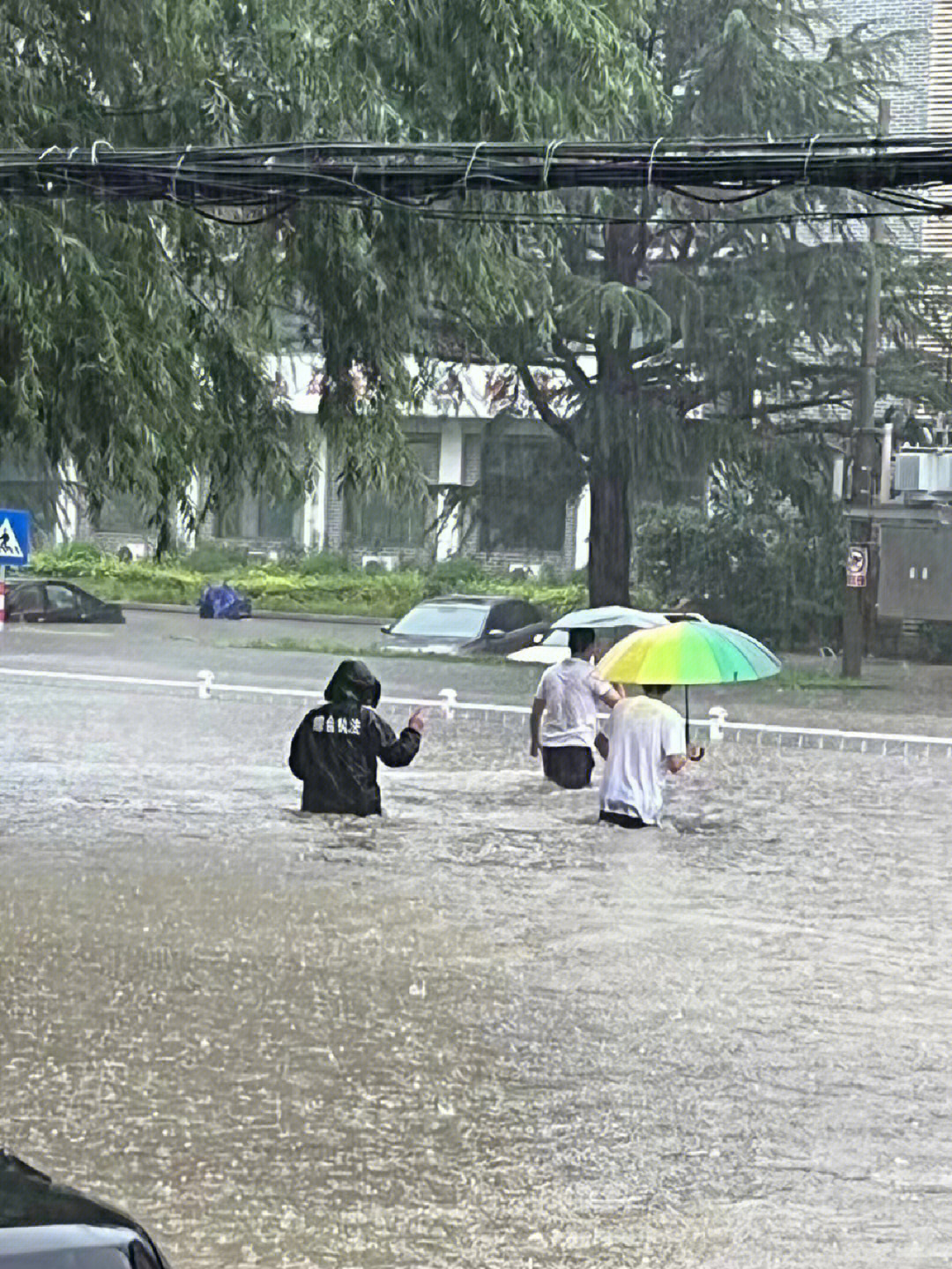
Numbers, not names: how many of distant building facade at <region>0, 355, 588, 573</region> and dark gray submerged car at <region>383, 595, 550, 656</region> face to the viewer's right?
0

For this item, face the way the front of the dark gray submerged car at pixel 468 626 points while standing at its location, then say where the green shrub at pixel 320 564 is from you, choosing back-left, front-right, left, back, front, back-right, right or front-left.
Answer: right

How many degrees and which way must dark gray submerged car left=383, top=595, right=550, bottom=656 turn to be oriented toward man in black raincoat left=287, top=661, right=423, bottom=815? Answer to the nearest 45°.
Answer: approximately 45° to its left

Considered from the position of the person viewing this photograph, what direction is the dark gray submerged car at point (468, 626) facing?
facing the viewer and to the left of the viewer

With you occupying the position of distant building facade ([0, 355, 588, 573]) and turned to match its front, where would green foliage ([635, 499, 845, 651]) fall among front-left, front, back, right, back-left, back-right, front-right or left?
left

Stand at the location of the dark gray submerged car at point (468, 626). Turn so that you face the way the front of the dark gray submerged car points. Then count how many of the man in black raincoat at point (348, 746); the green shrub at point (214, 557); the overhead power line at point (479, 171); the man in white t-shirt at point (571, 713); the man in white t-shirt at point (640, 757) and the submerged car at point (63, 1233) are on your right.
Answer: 1

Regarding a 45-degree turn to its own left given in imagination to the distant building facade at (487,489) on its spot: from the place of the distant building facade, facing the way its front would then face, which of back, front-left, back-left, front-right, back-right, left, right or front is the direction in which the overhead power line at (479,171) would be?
front-right

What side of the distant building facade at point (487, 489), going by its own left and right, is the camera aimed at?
front

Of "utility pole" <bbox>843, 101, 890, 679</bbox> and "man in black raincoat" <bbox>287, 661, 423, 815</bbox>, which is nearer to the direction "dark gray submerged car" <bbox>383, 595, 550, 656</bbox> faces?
the man in black raincoat

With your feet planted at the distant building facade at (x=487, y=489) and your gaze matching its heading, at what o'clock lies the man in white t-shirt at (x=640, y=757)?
The man in white t-shirt is roughly at 12 o'clock from the distant building facade.

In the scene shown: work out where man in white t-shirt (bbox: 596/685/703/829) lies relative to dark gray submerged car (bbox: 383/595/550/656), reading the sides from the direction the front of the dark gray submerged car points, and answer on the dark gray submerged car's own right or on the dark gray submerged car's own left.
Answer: on the dark gray submerged car's own left

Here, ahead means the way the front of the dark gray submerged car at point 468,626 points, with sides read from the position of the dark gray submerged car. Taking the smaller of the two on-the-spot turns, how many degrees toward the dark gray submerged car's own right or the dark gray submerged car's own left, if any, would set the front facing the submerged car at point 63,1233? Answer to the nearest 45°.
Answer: approximately 45° to the dark gray submerged car's own left
